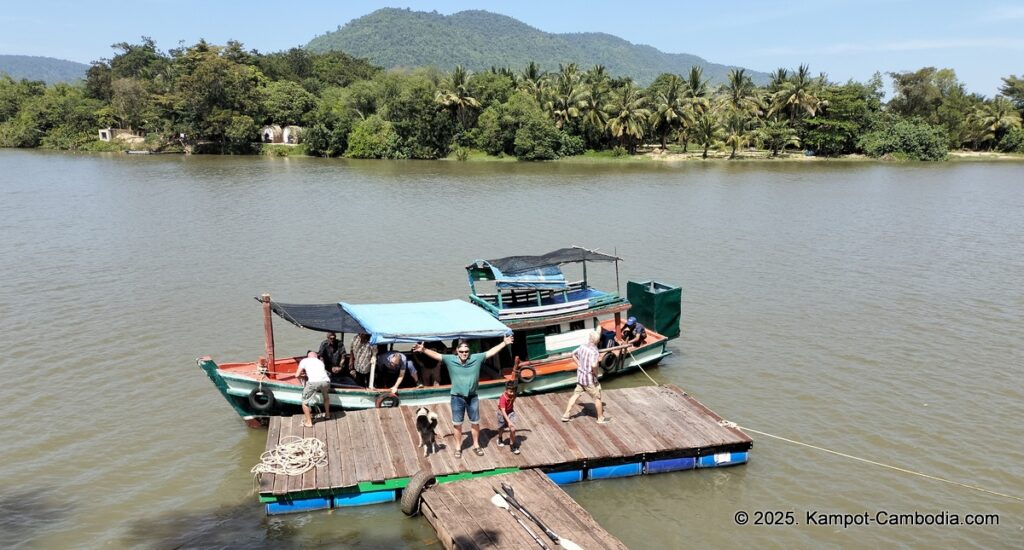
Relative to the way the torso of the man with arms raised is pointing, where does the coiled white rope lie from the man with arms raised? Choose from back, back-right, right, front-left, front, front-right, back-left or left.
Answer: right

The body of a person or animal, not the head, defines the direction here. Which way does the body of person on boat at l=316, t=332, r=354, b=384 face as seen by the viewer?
toward the camera

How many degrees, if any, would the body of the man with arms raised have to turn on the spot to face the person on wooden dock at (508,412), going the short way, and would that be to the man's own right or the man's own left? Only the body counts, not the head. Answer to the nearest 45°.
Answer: approximately 135° to the man's own left

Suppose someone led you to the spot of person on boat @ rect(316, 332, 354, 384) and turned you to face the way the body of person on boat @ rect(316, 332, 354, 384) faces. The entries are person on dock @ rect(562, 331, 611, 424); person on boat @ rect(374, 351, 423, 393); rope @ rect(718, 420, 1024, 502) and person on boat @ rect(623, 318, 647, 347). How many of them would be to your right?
0

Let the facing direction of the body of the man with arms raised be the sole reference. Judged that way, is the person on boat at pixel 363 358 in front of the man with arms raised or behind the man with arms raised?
behind

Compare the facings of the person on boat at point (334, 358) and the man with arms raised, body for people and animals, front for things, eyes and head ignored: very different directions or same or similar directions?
same or similar directions

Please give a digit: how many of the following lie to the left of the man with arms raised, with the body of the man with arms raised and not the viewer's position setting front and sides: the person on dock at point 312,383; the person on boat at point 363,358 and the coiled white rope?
0

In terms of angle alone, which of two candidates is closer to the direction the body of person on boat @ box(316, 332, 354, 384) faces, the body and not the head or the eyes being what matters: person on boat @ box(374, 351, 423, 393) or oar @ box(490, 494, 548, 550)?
the oar

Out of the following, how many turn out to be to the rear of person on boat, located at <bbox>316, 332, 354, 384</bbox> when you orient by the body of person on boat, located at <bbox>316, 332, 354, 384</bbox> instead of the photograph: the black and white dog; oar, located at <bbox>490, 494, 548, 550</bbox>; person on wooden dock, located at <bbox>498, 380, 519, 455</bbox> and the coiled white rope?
0

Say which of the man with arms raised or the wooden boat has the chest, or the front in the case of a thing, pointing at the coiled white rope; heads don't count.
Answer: the wooden boat

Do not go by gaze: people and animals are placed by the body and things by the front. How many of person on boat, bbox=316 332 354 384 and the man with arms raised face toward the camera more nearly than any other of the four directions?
2

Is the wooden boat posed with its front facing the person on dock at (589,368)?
no

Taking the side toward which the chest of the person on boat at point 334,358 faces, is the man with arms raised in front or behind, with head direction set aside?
in front

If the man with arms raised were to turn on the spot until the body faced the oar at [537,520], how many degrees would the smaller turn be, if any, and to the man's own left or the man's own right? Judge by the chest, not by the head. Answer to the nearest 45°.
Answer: approximately 45° to the man's own left

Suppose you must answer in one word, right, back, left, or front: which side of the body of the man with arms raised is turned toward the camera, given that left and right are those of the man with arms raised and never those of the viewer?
front

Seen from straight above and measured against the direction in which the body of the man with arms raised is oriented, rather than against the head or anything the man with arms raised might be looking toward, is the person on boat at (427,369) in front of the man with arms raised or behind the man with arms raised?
behind

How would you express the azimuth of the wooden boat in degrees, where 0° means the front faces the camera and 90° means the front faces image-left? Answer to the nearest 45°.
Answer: approximately 45°
